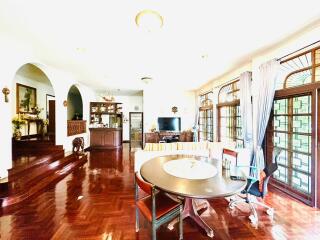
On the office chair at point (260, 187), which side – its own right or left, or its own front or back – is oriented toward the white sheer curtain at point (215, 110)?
right

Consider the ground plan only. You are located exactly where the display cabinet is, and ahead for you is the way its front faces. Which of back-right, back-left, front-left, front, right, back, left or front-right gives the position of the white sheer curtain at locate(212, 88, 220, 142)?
front-left

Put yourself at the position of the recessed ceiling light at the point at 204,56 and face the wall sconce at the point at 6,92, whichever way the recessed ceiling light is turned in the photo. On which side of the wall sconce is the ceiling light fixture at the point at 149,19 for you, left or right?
left

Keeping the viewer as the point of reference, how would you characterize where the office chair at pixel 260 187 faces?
facing to the left of the viewer

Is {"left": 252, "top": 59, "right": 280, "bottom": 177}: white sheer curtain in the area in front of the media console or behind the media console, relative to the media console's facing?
in front

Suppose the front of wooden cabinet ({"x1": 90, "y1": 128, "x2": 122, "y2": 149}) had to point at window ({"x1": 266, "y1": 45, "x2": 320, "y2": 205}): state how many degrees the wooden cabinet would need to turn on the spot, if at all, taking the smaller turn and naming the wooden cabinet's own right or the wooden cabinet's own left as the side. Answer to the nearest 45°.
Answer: approximately 45° to the wooden cabinet's own left

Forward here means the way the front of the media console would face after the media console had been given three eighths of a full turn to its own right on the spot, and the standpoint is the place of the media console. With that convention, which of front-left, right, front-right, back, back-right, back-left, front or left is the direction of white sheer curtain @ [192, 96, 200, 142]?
back-right

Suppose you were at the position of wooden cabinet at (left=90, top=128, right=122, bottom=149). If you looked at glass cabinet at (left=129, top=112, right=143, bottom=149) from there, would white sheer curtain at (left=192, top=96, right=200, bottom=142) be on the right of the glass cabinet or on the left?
right

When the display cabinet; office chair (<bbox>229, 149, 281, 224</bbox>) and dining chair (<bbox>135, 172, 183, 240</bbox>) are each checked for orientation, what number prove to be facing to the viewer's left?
1

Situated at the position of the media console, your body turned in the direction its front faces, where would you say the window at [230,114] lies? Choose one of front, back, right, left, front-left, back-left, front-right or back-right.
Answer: front-left

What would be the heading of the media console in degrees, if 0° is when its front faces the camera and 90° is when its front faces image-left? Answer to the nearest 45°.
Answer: approximately 0°

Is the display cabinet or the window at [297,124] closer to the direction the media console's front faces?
the window

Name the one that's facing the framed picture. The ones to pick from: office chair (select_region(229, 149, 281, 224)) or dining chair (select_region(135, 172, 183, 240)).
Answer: office chair (select_region(229, 149, 281, 224))

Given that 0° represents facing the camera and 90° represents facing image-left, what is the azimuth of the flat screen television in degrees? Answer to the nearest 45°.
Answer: approximately 0°
